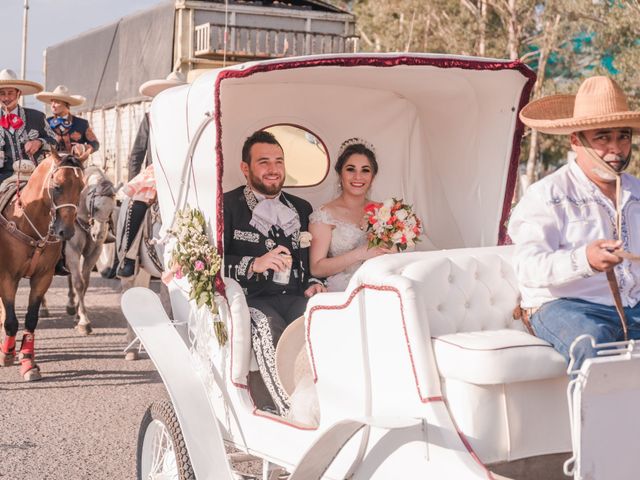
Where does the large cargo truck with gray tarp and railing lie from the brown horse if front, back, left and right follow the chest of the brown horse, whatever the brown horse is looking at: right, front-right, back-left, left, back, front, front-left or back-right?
back-left

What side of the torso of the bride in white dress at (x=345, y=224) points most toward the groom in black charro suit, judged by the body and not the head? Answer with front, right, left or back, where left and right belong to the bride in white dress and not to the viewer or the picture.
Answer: right

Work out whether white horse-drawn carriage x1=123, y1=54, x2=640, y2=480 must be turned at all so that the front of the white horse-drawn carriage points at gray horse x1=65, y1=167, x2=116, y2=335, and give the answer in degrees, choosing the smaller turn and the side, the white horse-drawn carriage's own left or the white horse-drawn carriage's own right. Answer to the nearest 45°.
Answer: approximately 180°

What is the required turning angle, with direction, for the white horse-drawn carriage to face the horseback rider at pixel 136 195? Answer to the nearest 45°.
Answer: approximately 180°

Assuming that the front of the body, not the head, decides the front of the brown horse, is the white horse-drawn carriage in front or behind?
in front
